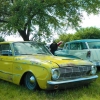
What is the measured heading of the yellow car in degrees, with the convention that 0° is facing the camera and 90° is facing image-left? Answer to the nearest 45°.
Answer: approximately 315°

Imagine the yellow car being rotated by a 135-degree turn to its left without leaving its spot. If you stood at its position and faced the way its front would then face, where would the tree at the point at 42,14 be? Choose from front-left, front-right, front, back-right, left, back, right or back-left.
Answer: front

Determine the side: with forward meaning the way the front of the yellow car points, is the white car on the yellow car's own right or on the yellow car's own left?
on the yellow car's own left
